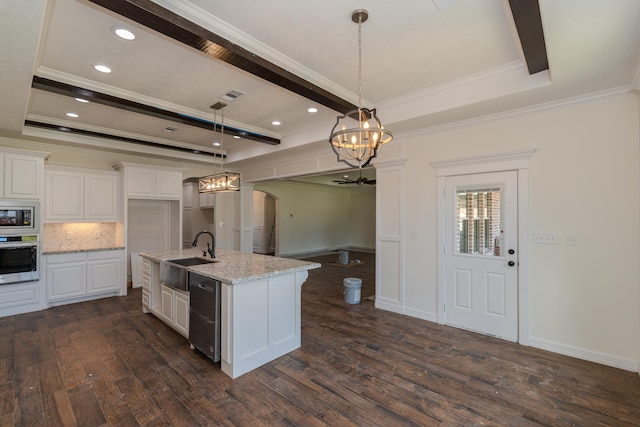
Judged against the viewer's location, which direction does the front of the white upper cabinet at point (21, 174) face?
facing the viewer

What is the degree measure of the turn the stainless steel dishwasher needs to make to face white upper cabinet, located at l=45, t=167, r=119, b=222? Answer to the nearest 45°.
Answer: approximately 90° to its right

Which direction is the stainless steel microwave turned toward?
toward the camera

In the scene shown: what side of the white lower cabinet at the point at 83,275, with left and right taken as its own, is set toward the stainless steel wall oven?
right

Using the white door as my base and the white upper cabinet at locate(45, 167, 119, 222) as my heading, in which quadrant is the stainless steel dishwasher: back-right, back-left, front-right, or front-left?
front-left

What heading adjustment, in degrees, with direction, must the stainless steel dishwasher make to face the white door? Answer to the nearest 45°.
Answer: approximately 135° to its left

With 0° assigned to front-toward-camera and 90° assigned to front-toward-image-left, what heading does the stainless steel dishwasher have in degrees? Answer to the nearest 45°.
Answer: approximately 45°

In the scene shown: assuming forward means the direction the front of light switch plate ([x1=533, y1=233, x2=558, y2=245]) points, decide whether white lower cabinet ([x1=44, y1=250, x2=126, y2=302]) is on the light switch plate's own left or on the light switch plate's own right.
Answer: on the light switch plate's own right

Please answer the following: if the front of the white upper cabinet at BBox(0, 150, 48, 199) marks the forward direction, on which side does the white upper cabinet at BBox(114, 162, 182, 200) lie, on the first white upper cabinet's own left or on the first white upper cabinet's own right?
on the first white upper cabinet's own left

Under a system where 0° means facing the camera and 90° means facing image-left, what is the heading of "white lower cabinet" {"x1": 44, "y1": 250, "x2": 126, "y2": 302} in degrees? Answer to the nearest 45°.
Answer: approximately 0°
